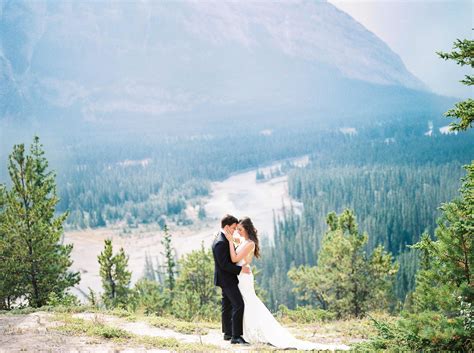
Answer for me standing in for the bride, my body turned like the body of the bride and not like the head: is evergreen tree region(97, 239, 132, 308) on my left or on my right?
on my right

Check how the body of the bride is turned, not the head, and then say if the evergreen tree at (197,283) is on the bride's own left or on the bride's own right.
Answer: on the bride's own right

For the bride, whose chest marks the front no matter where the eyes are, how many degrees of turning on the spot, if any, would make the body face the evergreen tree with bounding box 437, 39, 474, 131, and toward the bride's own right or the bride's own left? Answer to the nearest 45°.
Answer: approximately 135° to the bride's own left

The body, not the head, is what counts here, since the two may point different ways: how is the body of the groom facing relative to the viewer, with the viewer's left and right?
facing to the right of the viewer

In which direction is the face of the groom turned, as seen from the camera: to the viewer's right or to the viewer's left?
to the viewer's right

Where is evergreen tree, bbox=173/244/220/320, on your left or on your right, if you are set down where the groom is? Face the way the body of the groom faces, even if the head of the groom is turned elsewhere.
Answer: on your left

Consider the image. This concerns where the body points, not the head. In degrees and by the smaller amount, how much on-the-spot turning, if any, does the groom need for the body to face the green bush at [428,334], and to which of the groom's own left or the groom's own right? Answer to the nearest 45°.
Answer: approximately 45° to the groom's own right

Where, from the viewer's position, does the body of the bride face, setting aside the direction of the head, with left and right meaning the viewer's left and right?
facing to the left of the viewer

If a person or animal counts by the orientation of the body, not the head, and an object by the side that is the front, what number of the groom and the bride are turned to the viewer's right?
1

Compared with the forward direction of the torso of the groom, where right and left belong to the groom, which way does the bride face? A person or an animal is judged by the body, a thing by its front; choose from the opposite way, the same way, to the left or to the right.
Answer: the opposite way

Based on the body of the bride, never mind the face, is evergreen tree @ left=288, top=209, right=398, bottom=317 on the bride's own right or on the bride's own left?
on the bride's own right

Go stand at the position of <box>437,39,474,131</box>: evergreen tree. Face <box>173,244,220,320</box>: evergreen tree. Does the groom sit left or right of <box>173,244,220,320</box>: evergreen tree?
left

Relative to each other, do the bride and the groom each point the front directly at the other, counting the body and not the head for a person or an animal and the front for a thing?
yes
